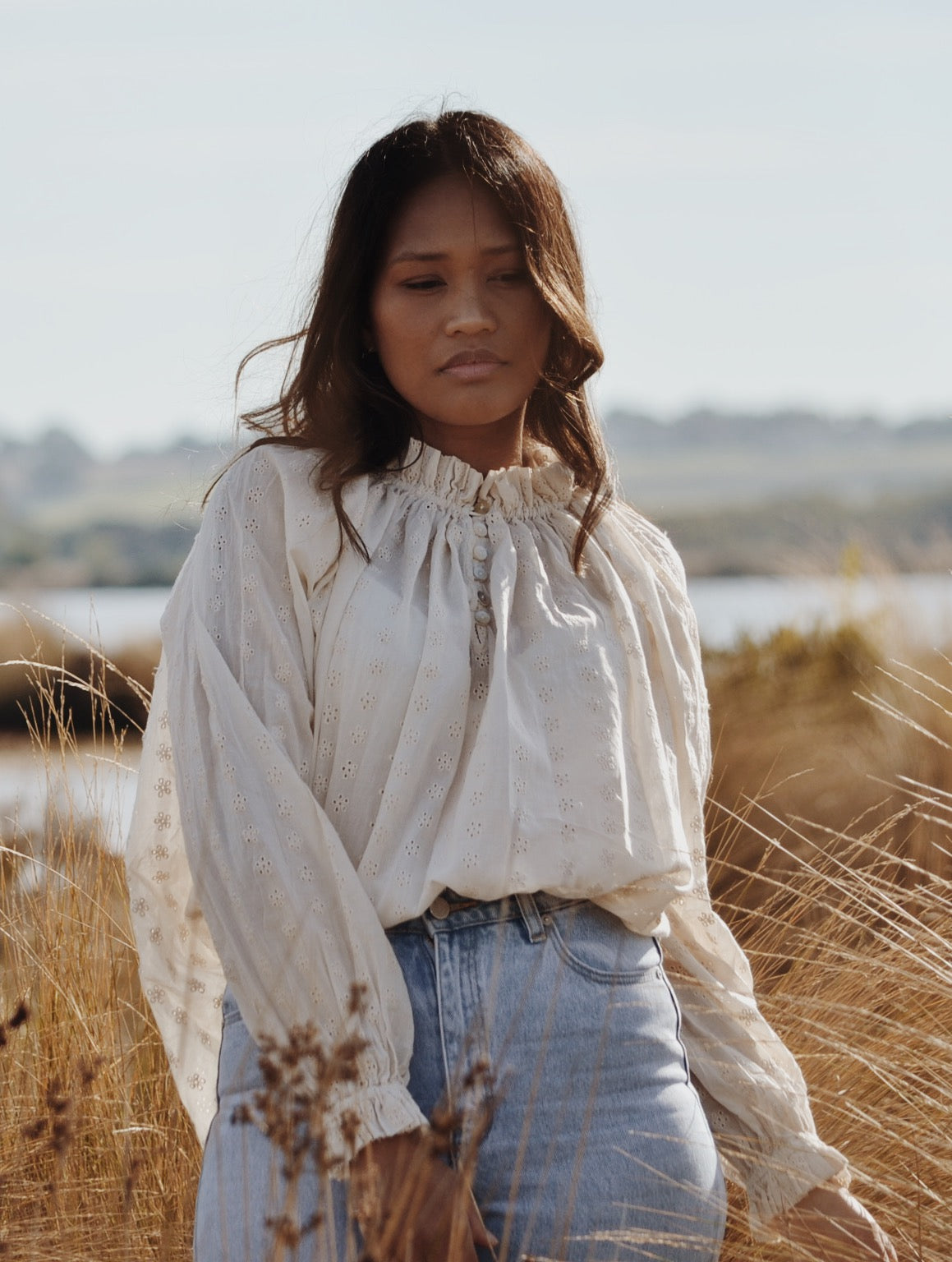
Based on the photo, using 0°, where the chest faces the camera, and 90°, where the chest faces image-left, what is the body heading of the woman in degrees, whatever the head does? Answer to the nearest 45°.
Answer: approximately 0°
